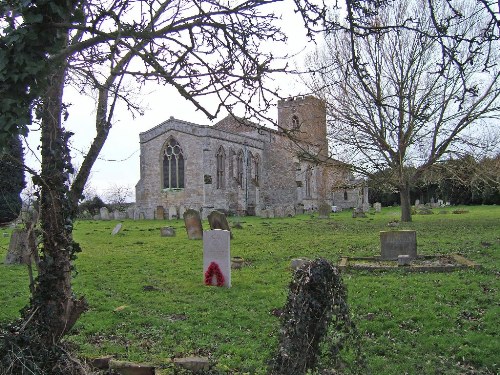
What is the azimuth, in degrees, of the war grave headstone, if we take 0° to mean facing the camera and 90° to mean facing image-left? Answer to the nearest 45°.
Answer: approximately 0°

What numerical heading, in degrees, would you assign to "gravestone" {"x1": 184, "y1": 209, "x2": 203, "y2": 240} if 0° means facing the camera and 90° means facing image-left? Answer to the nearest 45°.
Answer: approximately 0°

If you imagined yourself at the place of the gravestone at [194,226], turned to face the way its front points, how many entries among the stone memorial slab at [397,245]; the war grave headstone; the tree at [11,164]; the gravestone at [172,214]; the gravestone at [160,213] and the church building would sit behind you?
3

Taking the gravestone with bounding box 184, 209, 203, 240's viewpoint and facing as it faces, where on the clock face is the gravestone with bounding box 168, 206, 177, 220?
the gravestone with bounding box 168, 206, 177, 220 is roughly at 6 o'clock from the gravestone with bounding box 184, 209, 203, 240.

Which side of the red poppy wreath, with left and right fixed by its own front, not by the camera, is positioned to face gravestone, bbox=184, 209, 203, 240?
back

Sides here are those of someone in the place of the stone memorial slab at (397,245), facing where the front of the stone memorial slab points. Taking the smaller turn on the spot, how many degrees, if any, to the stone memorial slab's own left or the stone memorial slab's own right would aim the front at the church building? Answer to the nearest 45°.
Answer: approximately 135° to the stone memorial slab's own right

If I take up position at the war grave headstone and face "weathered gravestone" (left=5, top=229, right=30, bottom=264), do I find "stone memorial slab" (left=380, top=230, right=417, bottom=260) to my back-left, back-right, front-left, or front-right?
back-right

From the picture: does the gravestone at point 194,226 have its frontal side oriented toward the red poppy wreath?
yes

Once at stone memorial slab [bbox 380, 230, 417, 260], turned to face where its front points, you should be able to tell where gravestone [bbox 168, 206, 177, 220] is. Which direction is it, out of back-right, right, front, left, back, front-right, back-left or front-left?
back-right

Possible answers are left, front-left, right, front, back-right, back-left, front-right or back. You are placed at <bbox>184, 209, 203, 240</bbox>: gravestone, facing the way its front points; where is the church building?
back
